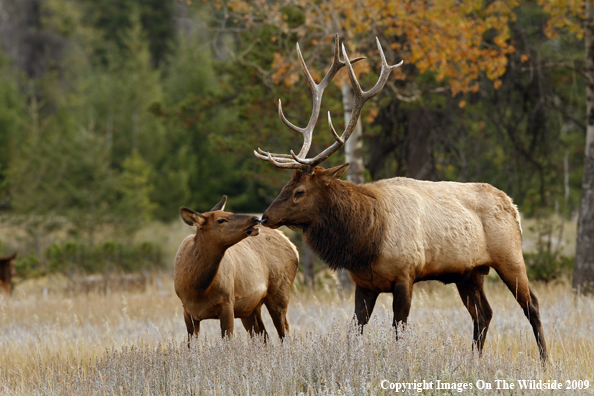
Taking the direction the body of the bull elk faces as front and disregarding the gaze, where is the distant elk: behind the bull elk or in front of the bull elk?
in front

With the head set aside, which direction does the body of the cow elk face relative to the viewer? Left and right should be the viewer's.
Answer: facing the viewer and to the left of the viewer

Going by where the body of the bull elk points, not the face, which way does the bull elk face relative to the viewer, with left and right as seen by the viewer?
facing to the left of the viewer

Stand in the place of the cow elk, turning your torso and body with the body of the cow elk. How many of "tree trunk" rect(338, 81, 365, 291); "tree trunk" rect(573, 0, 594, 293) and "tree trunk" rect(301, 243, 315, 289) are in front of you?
0

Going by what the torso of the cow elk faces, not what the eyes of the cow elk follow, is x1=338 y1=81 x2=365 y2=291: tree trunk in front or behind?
behind

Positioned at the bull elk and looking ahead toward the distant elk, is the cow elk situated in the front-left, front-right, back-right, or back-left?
front-left

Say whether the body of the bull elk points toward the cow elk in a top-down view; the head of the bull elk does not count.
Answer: yes

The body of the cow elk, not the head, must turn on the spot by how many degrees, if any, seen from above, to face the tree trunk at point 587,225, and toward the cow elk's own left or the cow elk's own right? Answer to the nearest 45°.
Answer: approximately 180°
